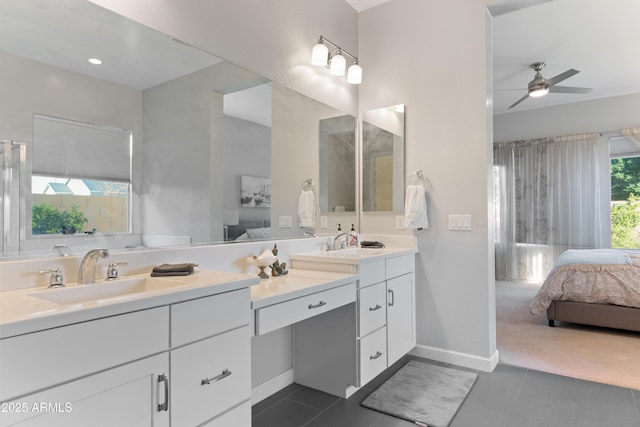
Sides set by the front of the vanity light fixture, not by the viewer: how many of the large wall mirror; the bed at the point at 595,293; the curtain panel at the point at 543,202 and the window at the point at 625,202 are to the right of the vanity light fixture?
1

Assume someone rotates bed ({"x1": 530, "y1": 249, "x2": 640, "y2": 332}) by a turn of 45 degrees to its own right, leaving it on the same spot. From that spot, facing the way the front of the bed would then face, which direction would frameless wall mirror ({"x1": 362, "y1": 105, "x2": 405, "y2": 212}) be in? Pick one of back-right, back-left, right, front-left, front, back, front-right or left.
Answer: left

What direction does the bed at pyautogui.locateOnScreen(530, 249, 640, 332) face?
to the viewer's left

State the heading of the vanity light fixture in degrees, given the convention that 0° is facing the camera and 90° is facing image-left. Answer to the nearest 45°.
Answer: approximately 315°

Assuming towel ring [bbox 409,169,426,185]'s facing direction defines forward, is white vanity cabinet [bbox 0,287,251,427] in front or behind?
in front

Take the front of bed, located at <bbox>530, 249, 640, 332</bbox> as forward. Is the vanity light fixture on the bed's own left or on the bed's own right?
on the bed's own left
